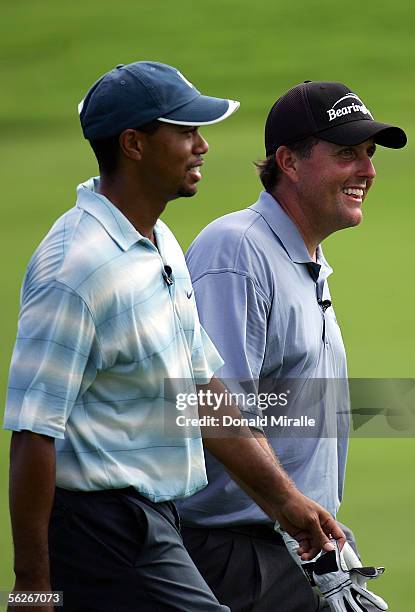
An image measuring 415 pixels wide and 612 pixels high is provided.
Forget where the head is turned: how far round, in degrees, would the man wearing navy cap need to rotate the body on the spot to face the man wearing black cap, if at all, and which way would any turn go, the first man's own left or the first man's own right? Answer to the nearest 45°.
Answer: approximately 90° to the first man's own left

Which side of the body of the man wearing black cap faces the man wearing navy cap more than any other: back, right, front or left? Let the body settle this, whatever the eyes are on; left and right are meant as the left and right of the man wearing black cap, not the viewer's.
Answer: right

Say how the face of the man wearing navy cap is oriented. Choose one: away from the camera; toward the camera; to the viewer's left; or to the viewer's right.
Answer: to the viewer's right

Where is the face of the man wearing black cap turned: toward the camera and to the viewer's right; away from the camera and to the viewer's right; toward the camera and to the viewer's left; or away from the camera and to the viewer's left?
toward the camera and to the viewer's right

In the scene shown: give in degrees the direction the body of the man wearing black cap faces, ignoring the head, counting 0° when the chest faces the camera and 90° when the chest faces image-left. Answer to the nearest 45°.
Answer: approximately 315°

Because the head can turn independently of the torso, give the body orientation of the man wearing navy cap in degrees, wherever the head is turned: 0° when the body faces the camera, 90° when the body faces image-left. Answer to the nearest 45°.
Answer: approximately 315°

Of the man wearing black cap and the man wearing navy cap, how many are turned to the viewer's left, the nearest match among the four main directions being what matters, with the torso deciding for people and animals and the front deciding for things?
0
